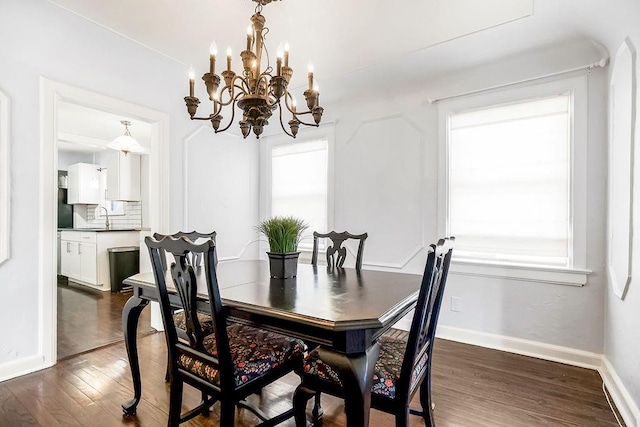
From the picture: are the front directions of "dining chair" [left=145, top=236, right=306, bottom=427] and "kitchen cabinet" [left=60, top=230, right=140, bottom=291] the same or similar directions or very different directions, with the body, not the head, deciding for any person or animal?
very different directions

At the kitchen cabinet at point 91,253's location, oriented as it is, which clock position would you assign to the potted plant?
The potted plant is roughly at 10 o'clock from the kitchen cabinet.

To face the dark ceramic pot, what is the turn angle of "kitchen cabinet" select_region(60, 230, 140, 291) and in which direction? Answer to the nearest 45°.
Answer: approximately 45° to its left

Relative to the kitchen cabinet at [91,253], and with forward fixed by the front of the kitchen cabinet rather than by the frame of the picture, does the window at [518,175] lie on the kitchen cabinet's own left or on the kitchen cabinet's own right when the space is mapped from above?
on the kitchen cabinet's own left

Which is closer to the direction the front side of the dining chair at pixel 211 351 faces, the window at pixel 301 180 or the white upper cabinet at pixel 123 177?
the window

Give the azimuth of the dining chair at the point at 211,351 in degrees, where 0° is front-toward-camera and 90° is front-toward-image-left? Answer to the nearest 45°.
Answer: approximately 225°

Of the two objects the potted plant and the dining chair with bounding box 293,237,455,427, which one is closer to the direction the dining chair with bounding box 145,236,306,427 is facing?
the potted plant

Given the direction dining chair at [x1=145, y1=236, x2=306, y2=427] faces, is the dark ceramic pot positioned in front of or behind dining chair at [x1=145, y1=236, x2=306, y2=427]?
in front

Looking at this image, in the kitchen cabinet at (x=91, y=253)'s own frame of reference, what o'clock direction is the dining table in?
The dining table is roughly at 10 o'clock from the kitchen cabinet.

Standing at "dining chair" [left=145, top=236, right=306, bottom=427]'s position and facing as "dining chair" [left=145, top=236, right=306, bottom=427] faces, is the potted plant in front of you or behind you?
in front

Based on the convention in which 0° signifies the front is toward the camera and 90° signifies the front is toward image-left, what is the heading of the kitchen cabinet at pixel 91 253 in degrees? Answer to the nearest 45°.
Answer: approximately 45°
